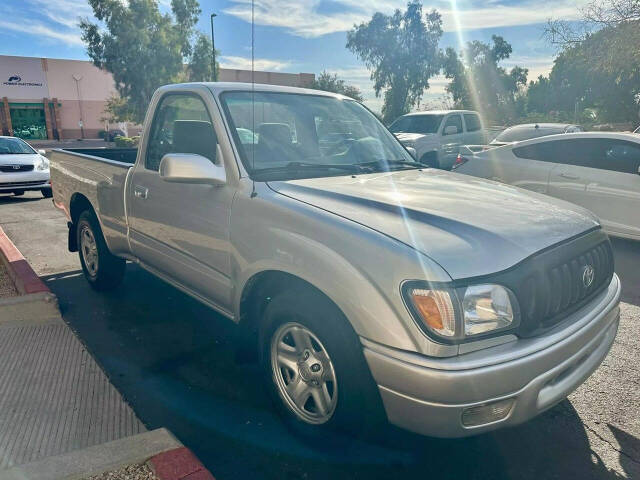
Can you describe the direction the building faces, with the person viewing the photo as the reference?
facing the viewer

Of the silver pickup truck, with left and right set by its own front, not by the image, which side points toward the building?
back

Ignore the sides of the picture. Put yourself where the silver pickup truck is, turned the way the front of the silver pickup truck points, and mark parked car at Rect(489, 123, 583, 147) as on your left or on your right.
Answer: on your left

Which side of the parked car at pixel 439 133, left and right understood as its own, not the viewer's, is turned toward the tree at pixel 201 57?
right

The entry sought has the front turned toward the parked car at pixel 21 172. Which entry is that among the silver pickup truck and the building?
the building

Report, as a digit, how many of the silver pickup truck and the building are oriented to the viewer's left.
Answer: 0

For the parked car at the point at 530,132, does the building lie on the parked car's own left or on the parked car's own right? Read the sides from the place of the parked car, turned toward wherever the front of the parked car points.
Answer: on the parked car's own right

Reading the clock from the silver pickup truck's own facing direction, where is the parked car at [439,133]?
The parked car is roughly at 8 o'clock from the silver pickup truck.

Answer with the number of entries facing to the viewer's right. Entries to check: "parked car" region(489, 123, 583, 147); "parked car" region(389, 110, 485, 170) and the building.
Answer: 0

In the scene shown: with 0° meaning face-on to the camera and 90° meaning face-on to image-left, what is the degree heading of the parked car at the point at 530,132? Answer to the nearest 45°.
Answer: approximately 45°

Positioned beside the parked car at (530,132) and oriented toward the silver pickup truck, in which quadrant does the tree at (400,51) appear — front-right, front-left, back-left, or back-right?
back-right

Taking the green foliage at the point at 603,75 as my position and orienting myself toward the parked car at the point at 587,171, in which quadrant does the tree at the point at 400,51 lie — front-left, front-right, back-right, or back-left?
back-right

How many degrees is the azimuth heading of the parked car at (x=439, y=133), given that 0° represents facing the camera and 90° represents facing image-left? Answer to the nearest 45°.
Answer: approximately 45°
